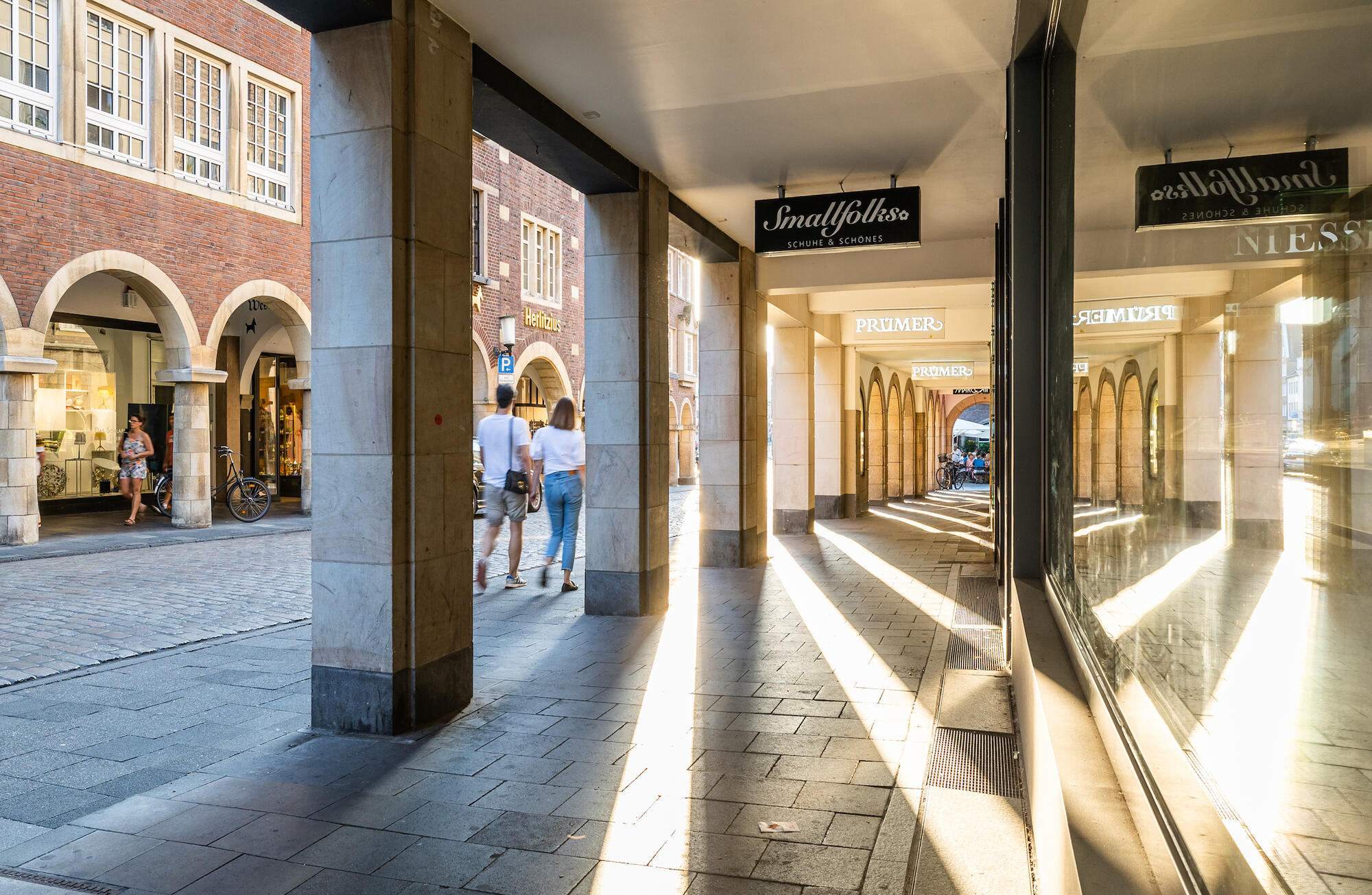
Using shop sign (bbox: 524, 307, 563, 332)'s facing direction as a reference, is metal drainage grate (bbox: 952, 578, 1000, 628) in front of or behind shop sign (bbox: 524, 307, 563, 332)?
in front

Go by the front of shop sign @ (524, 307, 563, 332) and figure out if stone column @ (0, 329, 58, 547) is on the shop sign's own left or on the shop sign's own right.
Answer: on the shop sign's own right

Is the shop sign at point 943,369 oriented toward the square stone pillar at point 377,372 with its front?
yes

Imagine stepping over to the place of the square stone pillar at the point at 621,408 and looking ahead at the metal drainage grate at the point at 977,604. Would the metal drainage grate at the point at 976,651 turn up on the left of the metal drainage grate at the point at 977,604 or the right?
right

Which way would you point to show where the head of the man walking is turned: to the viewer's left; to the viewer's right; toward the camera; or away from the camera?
away from the camera

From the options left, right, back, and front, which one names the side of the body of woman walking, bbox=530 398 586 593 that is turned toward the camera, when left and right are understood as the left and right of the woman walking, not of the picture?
back

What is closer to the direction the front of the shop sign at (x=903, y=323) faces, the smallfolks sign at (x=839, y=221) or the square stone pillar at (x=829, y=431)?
the smallfolks sign

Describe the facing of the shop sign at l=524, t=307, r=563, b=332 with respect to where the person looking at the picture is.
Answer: facing the viewer and to the right of the viewer

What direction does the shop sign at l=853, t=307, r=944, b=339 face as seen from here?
toward the camera

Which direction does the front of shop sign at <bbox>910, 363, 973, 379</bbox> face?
toward the camera

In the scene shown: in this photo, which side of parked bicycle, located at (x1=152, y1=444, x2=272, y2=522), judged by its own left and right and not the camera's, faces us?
right

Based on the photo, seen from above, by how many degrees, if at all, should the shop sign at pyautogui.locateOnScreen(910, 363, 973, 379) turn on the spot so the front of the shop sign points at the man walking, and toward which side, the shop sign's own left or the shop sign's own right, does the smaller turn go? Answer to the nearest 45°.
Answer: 0° — it already faces them

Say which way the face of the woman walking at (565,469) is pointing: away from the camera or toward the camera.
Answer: away from the camera

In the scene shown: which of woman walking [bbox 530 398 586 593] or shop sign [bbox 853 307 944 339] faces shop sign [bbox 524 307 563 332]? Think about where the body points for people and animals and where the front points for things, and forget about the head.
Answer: the woman walking

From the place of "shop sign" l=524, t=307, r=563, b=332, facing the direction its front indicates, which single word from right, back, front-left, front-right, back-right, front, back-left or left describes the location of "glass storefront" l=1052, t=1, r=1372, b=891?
front-right

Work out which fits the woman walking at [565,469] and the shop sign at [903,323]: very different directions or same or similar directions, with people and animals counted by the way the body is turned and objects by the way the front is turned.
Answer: very different directions
